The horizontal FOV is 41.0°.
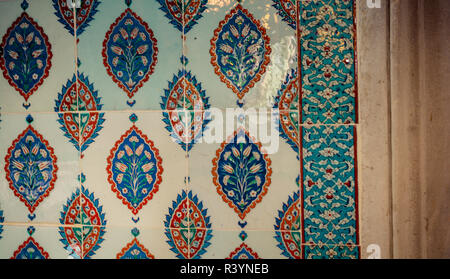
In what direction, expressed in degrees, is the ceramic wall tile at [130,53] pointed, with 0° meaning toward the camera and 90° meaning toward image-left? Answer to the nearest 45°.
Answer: approximately 0°

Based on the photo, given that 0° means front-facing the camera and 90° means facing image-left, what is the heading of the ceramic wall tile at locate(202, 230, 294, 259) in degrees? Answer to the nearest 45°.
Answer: approximately 0°
